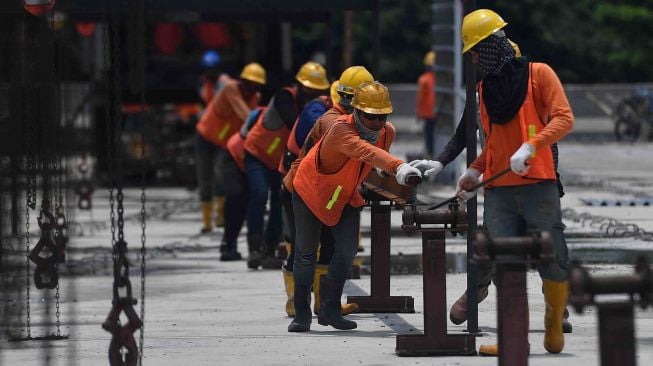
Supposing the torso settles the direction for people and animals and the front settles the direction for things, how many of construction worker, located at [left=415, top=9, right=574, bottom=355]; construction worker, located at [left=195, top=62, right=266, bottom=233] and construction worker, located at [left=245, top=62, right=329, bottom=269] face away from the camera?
0

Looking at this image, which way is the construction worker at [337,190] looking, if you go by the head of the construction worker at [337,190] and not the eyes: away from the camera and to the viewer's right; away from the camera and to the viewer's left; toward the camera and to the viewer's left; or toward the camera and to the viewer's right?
toward the camera and to the viewer's right

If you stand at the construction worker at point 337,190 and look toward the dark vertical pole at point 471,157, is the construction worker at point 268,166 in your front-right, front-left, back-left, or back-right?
back-left

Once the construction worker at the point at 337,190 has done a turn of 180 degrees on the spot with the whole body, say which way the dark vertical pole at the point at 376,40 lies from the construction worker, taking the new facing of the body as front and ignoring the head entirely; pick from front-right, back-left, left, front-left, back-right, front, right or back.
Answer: front-right

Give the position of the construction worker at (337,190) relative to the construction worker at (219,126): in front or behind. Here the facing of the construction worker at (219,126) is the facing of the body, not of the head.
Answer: in front

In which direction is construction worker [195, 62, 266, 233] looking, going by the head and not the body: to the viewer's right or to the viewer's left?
to the viewer's right

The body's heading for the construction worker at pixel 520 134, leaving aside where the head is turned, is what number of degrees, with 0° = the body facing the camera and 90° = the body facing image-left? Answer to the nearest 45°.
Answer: approximately 45°

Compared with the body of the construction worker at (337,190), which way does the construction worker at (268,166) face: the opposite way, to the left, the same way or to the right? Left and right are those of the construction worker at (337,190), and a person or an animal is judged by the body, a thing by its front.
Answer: the same way

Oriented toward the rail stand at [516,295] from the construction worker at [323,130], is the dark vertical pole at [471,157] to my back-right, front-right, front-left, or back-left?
front-left

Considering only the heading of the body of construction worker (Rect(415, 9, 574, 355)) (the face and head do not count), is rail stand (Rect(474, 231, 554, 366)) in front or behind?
in front

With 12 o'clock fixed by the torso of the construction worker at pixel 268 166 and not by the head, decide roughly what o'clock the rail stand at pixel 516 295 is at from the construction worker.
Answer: The rail stand is roughly at 1 o'clock from the construction worker.

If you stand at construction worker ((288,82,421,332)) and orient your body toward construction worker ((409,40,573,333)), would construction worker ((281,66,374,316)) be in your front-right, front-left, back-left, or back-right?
back-left

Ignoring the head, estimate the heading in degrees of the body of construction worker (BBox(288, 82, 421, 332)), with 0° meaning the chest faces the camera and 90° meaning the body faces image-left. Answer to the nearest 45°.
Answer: approximately 315°

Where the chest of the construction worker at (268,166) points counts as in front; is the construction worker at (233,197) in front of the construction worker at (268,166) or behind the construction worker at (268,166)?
behind

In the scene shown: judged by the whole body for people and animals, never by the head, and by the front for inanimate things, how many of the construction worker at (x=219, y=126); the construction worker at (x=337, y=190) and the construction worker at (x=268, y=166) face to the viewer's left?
0
